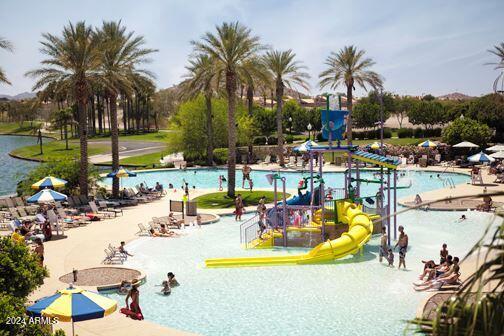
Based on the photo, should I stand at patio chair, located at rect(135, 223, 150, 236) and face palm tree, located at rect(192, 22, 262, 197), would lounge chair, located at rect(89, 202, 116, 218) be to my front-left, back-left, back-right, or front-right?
front-left

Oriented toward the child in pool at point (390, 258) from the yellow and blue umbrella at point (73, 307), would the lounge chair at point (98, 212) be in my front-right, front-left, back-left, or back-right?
front-left

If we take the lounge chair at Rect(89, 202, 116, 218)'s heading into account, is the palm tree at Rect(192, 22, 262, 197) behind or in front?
in front

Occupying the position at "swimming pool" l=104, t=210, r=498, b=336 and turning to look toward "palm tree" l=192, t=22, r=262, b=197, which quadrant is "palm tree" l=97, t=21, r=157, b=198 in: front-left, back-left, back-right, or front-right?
front-left

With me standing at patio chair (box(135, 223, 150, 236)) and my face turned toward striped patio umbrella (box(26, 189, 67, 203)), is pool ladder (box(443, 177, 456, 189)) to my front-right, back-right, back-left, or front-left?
back-right

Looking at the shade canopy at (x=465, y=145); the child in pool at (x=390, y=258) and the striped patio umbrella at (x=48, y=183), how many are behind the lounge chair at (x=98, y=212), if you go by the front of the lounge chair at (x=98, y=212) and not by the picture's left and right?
1

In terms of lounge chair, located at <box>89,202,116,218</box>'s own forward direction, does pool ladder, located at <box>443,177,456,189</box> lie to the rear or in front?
in front

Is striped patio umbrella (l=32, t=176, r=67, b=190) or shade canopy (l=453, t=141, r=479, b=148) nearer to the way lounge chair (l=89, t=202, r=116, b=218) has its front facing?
the shade canopy

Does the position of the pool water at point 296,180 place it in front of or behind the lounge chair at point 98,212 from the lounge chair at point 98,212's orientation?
in front

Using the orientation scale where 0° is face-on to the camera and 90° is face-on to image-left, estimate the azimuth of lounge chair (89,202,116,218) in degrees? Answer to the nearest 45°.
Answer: approximately 270°

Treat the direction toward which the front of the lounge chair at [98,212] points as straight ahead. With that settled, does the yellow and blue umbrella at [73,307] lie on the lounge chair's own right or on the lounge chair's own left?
on the lounge chair's own right
